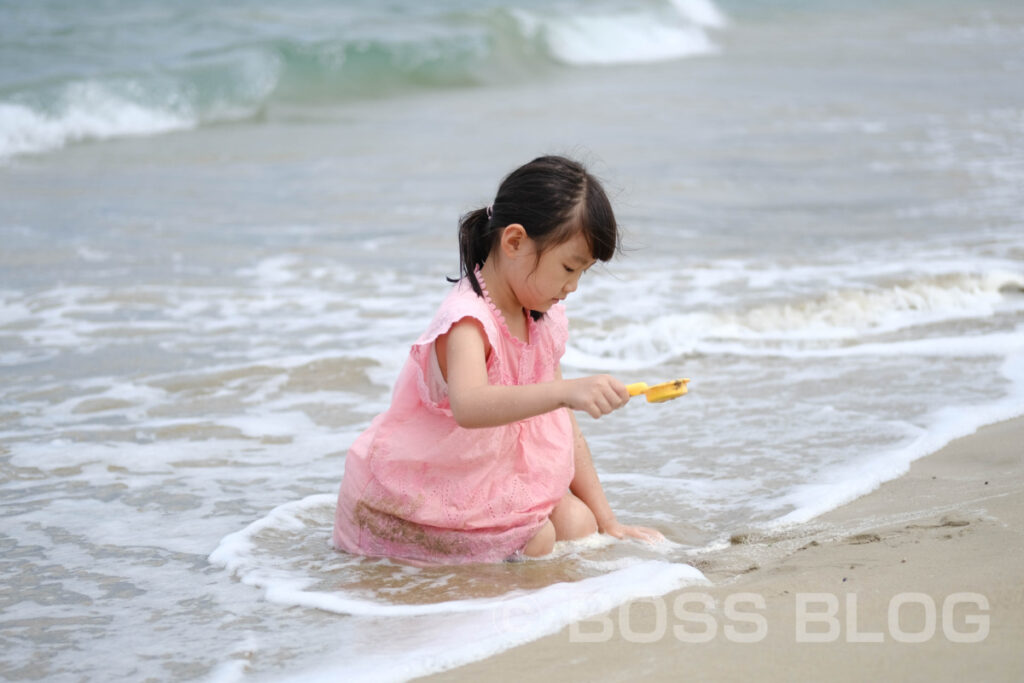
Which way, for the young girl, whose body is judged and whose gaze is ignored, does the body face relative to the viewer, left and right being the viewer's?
facing the viewer and to the right of the viewer
